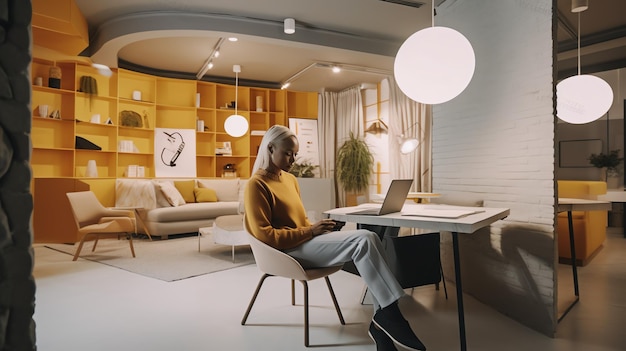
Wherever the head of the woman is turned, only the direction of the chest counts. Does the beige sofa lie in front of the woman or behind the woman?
behind

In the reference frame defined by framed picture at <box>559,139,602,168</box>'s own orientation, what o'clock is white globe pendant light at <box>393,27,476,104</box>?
The white globe pendant light is roughly at 12 o'clock from the framed picture.

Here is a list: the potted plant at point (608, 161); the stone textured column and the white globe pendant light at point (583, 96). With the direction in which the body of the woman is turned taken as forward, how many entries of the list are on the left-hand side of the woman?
2

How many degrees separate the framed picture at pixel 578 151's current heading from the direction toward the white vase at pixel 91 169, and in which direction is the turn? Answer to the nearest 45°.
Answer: approximately 45° to its right

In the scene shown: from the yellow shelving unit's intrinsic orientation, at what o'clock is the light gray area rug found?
The light gray area rug is roughly at 1 o'clock from the yellow shelving unit.

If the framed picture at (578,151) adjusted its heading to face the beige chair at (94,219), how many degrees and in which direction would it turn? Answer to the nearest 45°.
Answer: approximately 45° to its right

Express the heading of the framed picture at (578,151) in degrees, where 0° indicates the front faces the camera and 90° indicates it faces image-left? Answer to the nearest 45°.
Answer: approximately 0°

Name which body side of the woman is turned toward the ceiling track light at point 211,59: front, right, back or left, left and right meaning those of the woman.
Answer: back

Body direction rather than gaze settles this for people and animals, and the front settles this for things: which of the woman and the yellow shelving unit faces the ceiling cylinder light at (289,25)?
the yellow shelving unit
